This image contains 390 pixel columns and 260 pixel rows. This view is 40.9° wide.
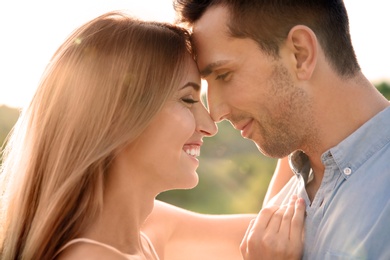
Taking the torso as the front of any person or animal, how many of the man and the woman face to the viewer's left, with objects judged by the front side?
1

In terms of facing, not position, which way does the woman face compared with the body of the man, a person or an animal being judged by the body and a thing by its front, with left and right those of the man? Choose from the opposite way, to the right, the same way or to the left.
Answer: the opposite way

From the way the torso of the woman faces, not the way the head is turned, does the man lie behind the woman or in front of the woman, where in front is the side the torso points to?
in front

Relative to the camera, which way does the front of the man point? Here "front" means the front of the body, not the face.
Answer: to the viewer's left

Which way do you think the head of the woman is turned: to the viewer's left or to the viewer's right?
to the viewer's right

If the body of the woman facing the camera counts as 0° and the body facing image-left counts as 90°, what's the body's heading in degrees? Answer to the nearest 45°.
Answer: approximately 270°
